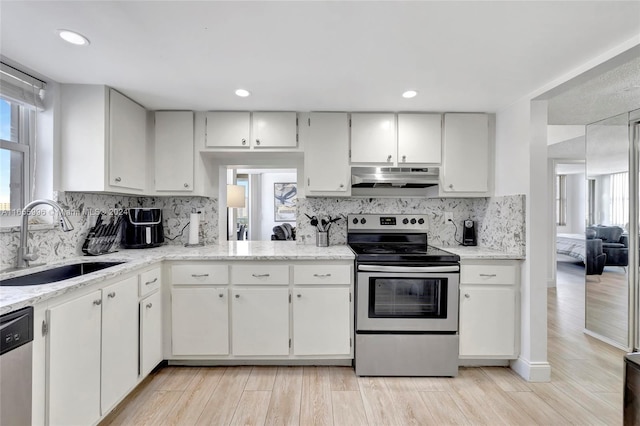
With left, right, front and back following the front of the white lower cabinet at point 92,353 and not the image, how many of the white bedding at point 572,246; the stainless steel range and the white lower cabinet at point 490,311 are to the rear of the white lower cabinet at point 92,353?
0

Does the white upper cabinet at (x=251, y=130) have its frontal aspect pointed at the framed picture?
no

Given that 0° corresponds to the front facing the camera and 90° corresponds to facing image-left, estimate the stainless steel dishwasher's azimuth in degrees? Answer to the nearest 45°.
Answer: approximately 315°

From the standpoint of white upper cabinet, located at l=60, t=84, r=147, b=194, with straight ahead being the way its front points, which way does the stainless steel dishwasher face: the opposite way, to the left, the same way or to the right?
the same way

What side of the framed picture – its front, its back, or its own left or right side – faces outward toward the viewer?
front

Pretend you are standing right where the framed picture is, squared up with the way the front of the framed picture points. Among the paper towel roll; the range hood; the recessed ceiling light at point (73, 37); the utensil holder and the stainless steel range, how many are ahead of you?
5

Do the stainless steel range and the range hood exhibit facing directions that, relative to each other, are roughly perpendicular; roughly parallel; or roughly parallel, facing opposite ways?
roughly parallel

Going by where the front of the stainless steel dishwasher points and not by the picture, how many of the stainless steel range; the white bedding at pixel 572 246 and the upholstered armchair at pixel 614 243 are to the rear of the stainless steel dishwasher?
0

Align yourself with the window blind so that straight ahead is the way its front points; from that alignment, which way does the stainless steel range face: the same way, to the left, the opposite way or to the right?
to the right

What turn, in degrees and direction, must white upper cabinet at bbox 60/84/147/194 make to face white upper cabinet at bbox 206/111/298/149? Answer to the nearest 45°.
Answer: approximately 45° to its left

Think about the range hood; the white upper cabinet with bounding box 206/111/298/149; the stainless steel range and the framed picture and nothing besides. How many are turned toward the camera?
4

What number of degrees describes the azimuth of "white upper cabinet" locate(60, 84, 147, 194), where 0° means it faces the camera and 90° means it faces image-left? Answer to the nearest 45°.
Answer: approximately 315°

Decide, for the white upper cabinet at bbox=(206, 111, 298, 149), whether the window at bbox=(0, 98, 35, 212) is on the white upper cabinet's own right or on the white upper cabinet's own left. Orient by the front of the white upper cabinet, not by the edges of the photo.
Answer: on the white upper cabinet's own right

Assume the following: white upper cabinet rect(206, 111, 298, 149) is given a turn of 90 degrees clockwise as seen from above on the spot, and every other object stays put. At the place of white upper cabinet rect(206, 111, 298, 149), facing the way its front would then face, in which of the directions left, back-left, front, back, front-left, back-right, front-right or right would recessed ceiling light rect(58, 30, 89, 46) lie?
front-left

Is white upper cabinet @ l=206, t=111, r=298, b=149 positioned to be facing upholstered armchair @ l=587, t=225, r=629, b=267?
no

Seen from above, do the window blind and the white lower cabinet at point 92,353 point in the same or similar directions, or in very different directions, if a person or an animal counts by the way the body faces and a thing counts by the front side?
same or similar directions

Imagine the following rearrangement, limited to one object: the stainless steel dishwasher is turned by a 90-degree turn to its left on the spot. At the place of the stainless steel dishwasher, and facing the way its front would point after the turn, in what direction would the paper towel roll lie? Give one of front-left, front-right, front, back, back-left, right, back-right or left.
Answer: front

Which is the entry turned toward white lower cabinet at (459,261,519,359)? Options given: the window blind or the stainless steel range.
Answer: the window blind

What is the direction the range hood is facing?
toward the camera

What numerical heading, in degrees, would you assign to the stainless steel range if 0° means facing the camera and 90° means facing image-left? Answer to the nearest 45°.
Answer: approximately 0°

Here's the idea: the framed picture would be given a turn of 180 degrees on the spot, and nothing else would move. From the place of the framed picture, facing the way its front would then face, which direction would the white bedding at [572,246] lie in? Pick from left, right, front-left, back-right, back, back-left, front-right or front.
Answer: right
